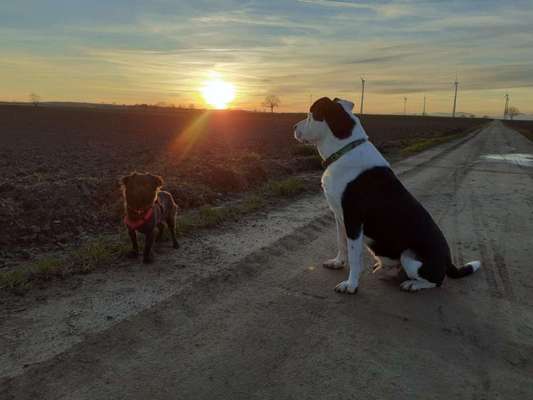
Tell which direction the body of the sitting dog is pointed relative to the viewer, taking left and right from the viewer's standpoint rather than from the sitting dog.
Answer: facing to the left of the viewer

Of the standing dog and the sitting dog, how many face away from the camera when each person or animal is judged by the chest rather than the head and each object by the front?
0

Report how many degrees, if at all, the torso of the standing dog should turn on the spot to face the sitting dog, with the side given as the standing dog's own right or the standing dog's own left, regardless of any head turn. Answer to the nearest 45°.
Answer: approximately 90° to the standing dog's own left

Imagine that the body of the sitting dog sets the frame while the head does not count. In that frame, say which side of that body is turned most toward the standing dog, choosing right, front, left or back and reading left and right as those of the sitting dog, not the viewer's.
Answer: front

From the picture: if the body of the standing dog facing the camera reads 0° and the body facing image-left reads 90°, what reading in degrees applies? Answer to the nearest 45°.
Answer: approximately 45°
